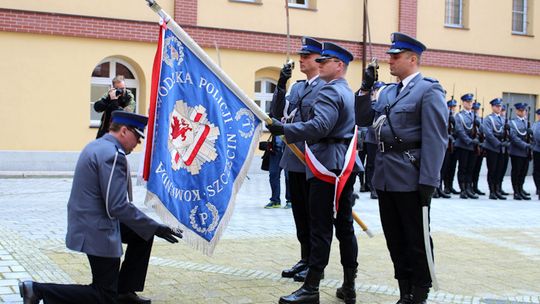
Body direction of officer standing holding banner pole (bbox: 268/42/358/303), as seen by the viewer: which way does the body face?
to the viewer's left

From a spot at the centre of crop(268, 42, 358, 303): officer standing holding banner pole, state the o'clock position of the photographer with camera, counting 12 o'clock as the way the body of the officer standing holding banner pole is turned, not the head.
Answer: The photographer with camera is roughly at 2 o'clock from the officer standing holding banner pole.

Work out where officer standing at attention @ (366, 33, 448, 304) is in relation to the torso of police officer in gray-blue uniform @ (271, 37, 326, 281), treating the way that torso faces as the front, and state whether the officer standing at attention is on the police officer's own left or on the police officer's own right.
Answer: on the police officer's own left

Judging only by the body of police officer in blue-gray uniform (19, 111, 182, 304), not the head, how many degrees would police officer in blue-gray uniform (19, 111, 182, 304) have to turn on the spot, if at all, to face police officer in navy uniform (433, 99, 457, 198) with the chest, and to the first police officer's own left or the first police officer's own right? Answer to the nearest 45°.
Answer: approximately 45° to the first police officer's own left

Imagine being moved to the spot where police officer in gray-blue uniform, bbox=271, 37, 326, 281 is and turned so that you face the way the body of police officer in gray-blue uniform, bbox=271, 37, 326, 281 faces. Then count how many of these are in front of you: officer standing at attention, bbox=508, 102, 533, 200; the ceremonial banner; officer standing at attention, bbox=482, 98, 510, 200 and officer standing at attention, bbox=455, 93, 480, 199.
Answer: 1

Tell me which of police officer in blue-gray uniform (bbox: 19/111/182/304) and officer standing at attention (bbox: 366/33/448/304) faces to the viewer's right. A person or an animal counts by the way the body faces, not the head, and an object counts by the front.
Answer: the police officer in blue-gray uniform

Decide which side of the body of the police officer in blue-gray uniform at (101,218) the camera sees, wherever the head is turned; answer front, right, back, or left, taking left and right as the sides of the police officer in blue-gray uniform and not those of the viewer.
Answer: right

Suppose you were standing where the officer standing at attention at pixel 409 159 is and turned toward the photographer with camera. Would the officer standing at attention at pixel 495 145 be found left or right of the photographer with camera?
right

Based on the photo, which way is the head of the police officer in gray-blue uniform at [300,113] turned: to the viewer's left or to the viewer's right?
to the viewer's left

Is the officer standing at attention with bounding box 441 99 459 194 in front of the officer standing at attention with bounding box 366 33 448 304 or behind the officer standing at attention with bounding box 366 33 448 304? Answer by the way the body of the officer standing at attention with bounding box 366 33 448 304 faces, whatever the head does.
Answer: behind

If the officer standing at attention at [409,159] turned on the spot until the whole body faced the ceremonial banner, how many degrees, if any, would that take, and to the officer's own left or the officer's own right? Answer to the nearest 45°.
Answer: approximately 45° to the officer's own right

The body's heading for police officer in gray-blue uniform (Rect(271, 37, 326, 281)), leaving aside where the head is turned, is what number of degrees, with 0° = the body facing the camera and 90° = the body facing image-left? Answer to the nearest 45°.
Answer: approximately 45°

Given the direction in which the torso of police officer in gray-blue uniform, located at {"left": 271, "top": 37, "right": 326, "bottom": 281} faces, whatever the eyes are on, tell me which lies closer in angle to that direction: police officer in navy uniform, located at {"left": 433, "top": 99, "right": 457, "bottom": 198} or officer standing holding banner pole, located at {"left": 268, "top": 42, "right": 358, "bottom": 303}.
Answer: the officer standing holding banner pole

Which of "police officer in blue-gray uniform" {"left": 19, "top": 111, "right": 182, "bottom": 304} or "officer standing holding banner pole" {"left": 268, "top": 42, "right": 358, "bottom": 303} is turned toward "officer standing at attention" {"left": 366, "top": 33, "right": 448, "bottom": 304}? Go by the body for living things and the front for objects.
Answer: the police officer in blue-gray uniform
